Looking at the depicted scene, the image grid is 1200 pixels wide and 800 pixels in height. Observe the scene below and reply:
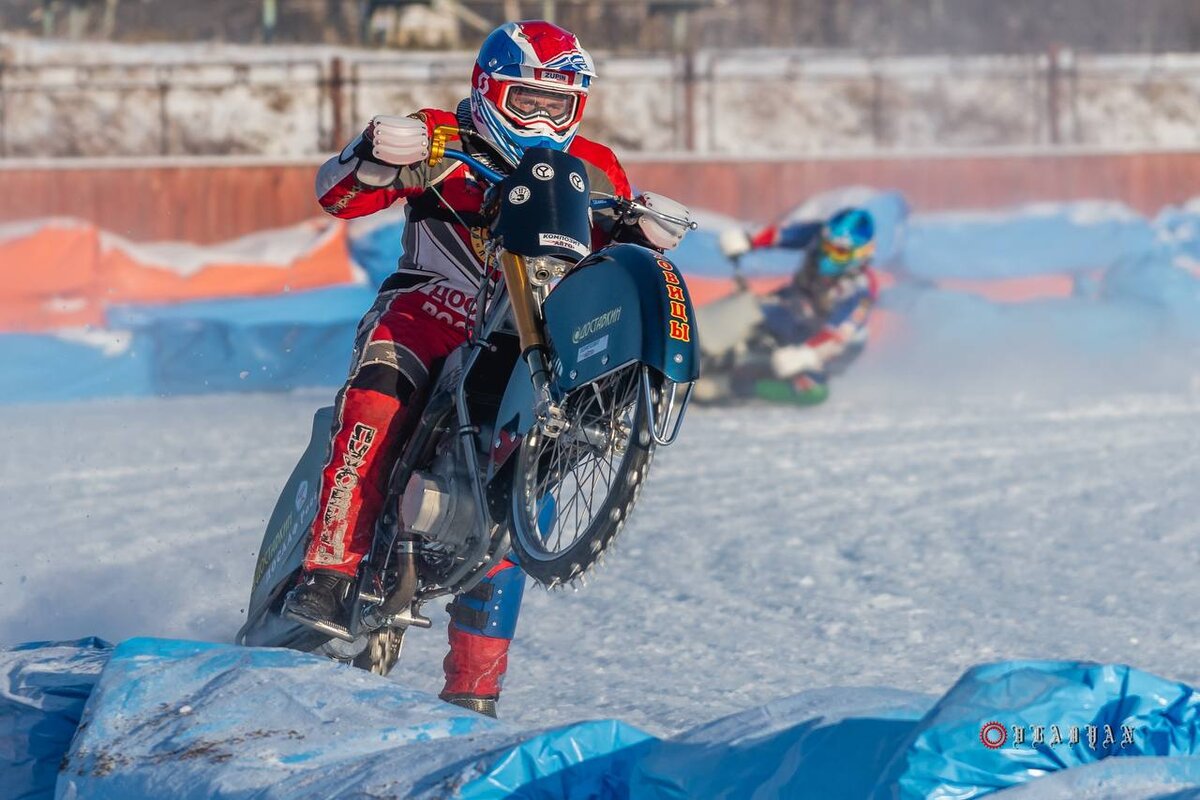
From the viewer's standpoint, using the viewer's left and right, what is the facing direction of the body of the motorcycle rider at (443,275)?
facing the viewer and to the right of the viewer

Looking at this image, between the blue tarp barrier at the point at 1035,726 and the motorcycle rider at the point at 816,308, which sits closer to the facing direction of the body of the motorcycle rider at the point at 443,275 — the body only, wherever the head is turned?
the blue tarp barrier

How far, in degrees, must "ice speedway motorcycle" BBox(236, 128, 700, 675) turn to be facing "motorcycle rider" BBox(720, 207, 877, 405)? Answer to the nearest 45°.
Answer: approximately 135° to its left

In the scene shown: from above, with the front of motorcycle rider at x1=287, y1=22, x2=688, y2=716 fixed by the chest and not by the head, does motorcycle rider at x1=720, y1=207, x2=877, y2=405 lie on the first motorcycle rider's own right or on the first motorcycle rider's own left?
on the first motorcycle rider's own left

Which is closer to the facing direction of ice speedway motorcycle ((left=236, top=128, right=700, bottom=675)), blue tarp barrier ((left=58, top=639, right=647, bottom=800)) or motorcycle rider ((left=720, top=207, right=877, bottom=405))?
the blue tarp barrier

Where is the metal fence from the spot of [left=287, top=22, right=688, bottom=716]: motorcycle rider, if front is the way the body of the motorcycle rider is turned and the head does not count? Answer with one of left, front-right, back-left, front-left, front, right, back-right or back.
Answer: back-left

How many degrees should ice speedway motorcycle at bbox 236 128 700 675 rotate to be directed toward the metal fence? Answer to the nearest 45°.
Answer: approximately 135° to its left

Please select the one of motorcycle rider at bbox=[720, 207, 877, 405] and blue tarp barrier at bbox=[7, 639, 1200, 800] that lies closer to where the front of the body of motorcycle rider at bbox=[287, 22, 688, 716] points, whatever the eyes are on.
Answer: the blue tarp barrier

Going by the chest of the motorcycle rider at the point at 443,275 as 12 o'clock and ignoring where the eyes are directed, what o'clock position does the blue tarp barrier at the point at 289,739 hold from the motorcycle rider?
The blue tarp barrier is roughly at 2 o'clock from the motorcycle rider.

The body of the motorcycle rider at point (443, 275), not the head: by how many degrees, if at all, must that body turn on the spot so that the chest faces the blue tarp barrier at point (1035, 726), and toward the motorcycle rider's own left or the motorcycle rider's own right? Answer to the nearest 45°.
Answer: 0° — they already face it

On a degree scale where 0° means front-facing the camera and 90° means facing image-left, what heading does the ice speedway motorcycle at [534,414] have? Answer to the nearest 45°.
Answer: approximately 315°

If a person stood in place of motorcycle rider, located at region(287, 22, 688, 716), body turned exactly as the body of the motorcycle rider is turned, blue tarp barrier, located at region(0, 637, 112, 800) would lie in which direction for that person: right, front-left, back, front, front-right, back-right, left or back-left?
right

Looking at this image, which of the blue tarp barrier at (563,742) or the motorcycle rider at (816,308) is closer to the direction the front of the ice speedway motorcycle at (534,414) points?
the blue tarp barrier

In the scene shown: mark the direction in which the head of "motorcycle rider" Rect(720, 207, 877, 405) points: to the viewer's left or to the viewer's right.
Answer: to the viewer's left
